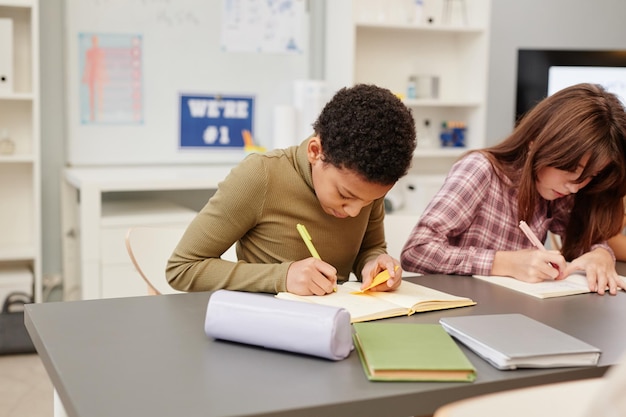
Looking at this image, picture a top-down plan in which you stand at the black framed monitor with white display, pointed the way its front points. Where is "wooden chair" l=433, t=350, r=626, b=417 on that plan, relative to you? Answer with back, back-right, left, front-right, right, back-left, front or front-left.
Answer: front

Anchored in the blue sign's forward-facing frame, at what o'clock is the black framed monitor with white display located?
The black framed monitor with white display is roughly at 9 o'clock from the blue sign.

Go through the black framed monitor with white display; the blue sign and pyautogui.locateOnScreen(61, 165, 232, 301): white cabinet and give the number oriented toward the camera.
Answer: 3

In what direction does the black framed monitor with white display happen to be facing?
toward the camera

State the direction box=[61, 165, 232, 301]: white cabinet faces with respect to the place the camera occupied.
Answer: facing the viewer

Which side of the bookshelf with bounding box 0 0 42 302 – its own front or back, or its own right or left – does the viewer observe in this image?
front

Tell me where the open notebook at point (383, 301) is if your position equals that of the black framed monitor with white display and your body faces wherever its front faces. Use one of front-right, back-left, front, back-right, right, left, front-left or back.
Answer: front

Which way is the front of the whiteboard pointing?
toward the camera
